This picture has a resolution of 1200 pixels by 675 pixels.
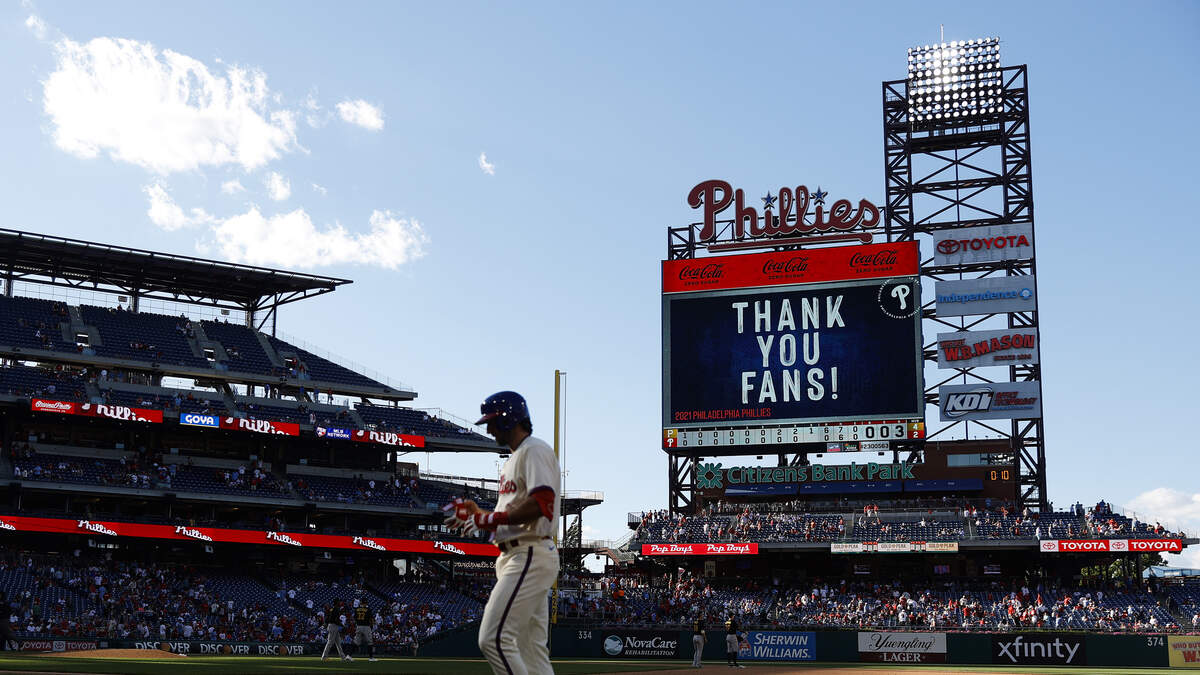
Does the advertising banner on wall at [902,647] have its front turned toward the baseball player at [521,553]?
yes

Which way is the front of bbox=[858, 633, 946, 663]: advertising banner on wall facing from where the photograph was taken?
facing the viewer

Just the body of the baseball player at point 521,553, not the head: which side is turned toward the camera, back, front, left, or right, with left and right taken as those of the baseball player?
left

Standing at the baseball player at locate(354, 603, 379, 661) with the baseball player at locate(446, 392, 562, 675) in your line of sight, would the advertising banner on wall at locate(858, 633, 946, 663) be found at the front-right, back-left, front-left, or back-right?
back-left

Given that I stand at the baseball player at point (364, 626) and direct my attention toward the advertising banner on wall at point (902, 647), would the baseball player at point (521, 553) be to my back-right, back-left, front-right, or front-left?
back-right

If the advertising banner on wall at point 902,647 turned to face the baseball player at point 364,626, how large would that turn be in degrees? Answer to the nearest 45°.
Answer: approximately 45° to its right

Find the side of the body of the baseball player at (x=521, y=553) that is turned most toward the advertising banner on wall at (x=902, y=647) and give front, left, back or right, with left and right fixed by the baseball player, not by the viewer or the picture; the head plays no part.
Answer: right
